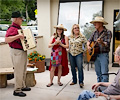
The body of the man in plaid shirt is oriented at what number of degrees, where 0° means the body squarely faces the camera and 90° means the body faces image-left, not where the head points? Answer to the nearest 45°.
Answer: approximately 45°

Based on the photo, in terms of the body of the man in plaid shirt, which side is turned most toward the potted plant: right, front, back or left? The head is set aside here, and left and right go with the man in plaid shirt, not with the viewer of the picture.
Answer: right

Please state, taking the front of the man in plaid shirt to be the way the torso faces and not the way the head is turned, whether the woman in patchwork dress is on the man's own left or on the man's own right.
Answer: on the man's own right

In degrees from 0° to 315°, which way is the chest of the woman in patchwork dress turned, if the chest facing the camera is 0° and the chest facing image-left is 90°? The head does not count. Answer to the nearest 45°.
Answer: approximately 0°
